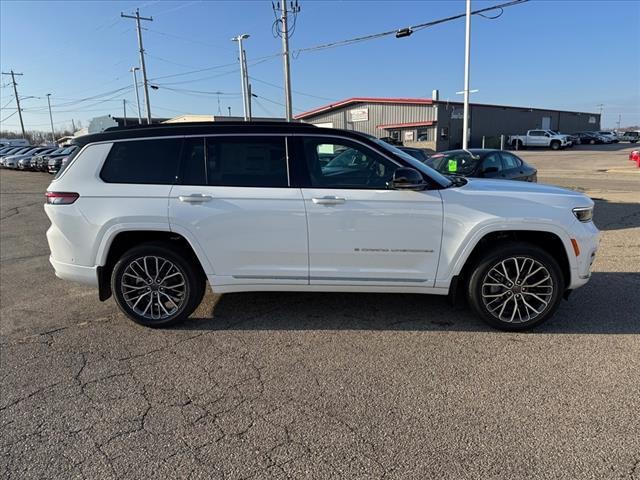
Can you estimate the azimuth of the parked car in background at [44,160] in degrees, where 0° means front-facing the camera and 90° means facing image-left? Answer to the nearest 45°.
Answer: approximately 45°

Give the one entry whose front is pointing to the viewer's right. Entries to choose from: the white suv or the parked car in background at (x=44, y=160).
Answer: the white suv

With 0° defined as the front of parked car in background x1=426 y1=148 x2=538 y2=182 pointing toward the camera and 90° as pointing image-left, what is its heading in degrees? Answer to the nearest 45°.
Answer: approximately 45°

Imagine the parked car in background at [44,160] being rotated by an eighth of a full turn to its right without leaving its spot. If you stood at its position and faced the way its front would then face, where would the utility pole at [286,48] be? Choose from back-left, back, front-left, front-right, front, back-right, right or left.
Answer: back-left

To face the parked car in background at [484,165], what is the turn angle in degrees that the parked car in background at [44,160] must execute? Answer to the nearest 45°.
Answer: approximately 45° to its left

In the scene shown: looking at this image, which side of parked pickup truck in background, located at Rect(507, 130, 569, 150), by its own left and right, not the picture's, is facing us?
right

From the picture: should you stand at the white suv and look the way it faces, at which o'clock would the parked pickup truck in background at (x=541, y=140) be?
The parked pickup truck in background is roughly at 10 o'clock from the white suv.

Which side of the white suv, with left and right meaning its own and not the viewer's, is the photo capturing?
right

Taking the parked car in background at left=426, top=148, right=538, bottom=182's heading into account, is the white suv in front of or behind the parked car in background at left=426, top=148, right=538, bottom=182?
in front

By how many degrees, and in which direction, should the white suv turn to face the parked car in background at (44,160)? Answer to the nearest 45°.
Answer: approximately 135° to its left
